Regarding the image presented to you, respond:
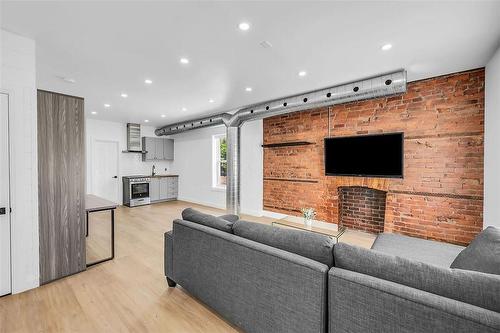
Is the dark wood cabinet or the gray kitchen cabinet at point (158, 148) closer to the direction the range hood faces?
the dark wood cabinet

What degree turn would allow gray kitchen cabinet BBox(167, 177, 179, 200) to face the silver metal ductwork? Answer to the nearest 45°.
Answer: approximately 45° to its left

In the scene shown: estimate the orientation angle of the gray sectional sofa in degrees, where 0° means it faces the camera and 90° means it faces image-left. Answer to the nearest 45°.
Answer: approximately 225°
